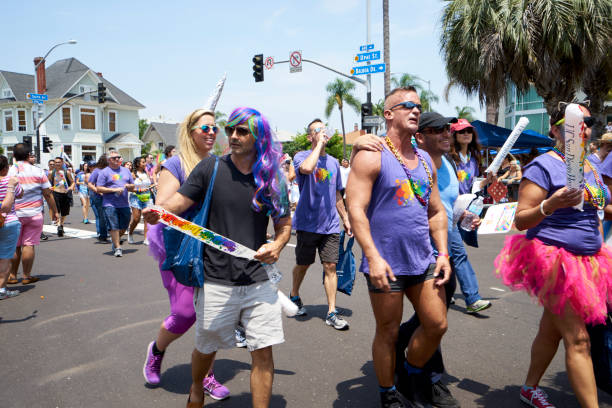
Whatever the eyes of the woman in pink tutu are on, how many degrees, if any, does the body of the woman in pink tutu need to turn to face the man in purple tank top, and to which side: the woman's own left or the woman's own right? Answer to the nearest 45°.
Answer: approximately 135° to the woman's own right

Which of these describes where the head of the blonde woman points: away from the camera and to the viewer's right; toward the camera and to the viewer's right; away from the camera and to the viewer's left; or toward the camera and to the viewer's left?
toward the camera and to the viewer's right

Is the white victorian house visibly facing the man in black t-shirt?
yes

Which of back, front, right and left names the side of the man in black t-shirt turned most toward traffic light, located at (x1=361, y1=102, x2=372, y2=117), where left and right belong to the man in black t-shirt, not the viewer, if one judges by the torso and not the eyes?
back

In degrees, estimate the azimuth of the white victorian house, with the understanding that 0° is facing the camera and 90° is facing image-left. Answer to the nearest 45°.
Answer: approximately 0°

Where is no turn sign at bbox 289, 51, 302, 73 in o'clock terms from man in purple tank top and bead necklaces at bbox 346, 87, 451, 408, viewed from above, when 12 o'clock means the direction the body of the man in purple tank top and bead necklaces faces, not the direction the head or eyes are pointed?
The no turn sign is roughly at 7 o'clock from the man in purple tank top and bead necklaces.

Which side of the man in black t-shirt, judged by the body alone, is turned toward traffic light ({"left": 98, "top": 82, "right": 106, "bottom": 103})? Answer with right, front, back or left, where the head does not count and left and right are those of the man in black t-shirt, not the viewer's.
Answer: back

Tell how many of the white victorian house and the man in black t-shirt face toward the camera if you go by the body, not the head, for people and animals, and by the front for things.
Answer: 2
